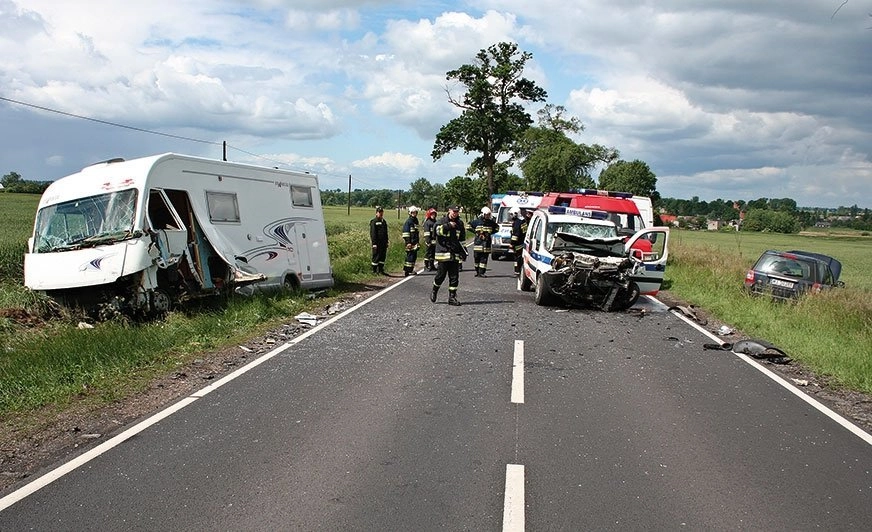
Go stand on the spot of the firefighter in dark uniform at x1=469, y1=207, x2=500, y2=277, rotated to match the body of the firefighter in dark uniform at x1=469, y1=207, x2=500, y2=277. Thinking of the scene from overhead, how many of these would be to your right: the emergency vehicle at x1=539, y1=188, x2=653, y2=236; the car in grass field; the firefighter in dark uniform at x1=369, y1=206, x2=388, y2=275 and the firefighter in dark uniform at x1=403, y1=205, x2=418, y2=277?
2

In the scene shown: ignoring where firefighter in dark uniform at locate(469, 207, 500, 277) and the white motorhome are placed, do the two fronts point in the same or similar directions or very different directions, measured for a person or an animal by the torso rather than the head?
same or similar directions

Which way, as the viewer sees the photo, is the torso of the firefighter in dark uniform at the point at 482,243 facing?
toward the camera

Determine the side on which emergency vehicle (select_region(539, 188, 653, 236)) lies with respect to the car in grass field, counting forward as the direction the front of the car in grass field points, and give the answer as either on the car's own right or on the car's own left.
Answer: on the car's own left

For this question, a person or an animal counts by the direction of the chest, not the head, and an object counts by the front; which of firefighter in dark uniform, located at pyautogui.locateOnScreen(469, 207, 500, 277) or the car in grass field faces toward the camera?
the firefighter in dark uniform

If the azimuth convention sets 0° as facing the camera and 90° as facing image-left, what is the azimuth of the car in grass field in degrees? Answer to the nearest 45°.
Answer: approximately 225°

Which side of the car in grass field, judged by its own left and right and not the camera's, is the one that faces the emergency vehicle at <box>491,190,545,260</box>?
left

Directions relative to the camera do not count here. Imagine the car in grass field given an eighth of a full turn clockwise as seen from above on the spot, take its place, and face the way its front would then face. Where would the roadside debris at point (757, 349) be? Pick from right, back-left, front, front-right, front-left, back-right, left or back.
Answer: right

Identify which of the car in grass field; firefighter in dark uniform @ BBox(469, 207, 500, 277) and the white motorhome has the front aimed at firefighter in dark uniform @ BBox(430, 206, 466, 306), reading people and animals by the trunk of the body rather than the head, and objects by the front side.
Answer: firefighter in dark uniform @ BBox(469, 207, 500, 277)

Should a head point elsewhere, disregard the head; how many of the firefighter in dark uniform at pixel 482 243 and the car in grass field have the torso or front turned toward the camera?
1

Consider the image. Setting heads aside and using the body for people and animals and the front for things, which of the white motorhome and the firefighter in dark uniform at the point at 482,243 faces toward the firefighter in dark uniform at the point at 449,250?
the firefighter in dark uniform at the point at 482,243

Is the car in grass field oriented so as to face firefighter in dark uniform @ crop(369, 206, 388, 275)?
no

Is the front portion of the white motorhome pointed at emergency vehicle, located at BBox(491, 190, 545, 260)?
no

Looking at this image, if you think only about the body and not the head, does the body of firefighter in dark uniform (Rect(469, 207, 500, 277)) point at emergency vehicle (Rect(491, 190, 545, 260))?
no

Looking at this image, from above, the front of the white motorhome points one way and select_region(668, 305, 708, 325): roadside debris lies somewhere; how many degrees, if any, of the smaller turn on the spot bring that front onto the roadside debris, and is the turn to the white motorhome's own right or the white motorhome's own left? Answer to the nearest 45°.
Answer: approximately 135° to the white motorhome's own left
